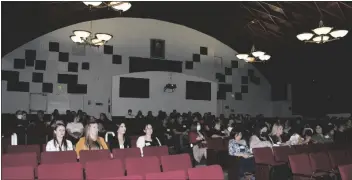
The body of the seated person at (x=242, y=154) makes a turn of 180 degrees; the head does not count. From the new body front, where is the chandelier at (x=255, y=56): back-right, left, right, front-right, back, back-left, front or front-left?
front-right

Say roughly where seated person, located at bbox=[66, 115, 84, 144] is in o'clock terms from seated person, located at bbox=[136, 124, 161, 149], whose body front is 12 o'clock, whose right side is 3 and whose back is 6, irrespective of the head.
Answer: seated person, located at bbox=[66, 115, 84, 144] is roughly at 5 o'clock from seated person, located at bbox=[136, 124, 161, 149].

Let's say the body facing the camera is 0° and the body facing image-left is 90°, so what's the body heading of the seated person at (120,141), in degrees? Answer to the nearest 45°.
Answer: approximately 0°

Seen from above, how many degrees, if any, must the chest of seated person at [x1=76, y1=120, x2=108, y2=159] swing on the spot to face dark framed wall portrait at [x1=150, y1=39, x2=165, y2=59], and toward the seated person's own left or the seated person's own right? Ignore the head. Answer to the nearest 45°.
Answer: approximately 135° to the seated person's own left

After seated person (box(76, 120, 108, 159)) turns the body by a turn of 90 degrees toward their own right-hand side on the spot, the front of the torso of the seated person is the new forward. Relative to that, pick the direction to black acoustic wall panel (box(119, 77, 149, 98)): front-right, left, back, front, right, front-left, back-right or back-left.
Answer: back-right

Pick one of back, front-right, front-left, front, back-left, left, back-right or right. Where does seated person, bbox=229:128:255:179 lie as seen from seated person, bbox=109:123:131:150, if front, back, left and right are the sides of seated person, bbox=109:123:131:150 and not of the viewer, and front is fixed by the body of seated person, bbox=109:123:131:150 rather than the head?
left

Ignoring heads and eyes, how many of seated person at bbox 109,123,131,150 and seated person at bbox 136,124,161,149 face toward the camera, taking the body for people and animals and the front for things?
2

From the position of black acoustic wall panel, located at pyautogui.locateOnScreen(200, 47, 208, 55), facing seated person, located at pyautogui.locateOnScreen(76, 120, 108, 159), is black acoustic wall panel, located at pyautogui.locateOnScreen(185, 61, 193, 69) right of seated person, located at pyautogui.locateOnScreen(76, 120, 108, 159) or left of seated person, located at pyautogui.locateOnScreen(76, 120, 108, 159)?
right

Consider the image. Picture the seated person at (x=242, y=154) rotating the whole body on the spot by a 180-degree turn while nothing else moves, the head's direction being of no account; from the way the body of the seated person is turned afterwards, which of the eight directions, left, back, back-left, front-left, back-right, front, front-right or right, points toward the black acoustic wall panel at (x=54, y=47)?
front

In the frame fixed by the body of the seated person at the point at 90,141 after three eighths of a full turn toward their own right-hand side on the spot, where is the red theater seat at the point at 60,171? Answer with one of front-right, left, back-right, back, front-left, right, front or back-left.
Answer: left

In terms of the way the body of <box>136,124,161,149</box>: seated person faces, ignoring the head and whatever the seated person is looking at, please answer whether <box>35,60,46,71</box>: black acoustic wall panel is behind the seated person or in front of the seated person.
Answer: behind

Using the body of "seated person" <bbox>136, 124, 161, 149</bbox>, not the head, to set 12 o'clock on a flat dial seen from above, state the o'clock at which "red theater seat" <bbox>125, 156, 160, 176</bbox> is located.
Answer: The red theater seat is roughly at 12 o'clock from the seated person.
